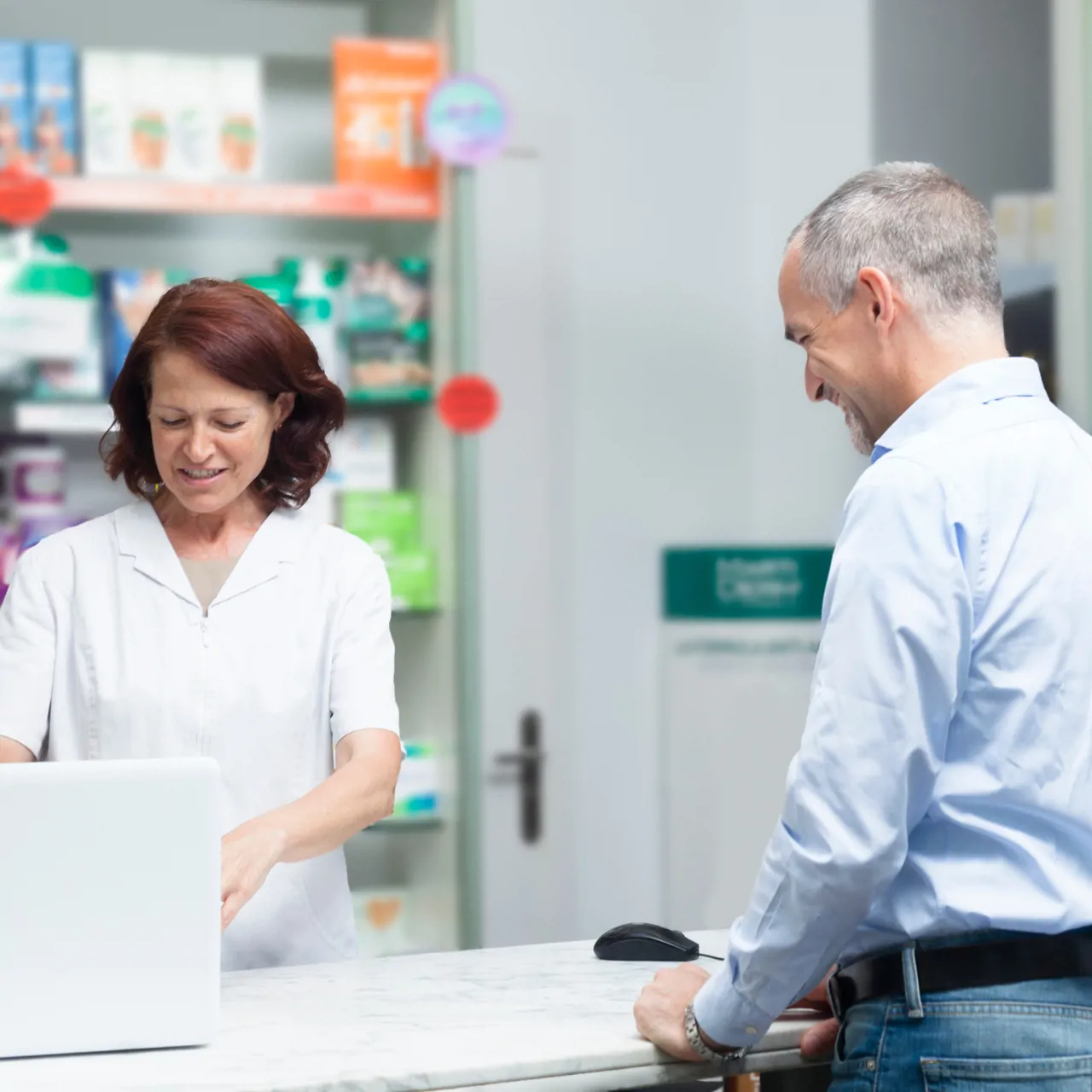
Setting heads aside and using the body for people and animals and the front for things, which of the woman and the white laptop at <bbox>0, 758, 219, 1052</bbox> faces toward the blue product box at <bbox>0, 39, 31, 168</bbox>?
the white laptop

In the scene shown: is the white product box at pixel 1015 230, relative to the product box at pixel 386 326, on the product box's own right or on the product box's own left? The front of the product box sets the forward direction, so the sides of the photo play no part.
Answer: on the product box's own left

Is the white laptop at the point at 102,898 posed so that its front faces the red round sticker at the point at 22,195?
yes

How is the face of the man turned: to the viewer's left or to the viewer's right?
to the viewer's left

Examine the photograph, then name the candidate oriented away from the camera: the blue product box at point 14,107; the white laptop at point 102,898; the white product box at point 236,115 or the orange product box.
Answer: the white laptop

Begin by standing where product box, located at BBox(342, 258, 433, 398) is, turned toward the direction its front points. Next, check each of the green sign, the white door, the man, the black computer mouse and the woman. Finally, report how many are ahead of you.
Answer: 3
